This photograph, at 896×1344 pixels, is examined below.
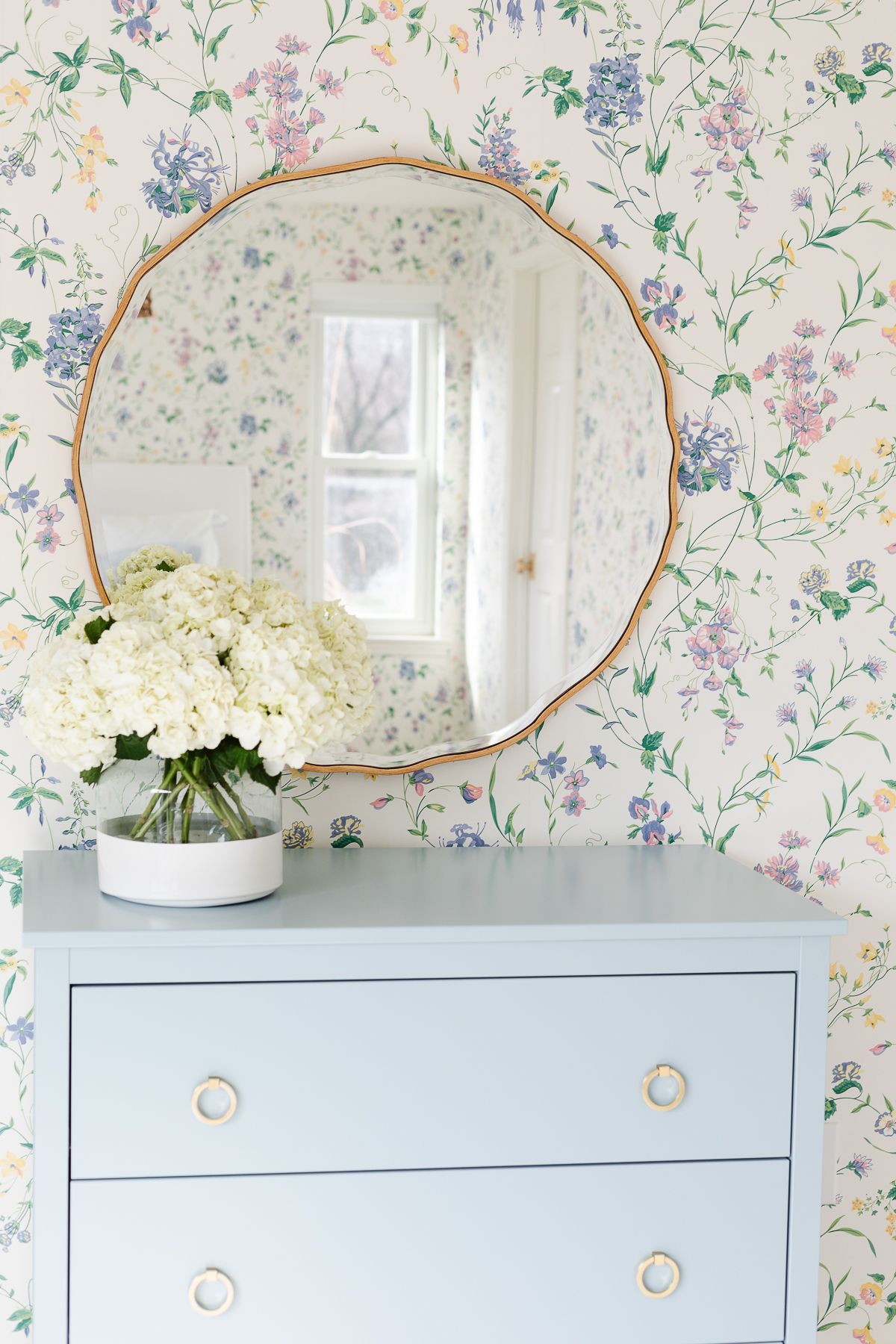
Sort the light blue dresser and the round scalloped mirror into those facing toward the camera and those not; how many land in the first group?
2

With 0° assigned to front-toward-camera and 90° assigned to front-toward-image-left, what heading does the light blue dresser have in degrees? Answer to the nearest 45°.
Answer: approximately 0°
